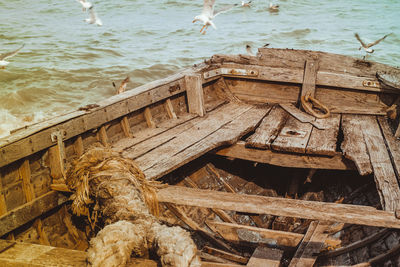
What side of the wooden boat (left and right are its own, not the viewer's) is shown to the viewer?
front
